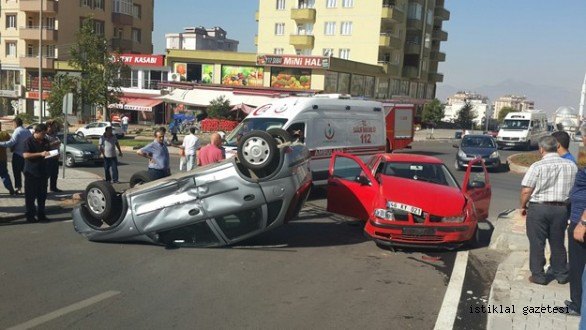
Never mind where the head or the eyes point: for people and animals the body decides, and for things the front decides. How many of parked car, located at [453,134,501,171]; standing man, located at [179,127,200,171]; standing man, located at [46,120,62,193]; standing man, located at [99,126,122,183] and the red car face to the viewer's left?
0

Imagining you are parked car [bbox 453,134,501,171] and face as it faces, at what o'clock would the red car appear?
The red car is roughly at 12 o'clock from the parked car.

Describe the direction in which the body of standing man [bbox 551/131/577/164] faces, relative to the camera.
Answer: to the viewer's left

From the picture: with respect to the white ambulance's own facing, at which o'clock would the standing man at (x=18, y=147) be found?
The standing man is roughly at 1 o'clock from the white ambulance.

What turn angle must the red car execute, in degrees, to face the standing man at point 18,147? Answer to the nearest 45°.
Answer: approximately 90° to its right

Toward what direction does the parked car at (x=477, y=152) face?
toward the camera

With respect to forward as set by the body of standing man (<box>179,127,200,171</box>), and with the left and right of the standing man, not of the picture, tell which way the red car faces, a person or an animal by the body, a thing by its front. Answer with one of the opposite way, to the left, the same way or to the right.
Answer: the opposite way

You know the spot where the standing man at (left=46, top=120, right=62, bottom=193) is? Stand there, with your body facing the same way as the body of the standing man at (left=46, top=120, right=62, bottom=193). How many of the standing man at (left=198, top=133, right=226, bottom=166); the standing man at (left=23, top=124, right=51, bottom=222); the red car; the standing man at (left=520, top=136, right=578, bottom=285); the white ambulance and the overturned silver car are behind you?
0

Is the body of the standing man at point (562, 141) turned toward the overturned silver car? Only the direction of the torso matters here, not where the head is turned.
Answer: yes

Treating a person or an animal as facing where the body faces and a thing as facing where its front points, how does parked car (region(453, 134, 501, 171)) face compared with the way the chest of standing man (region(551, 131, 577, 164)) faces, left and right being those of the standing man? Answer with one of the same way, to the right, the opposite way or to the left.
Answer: the opposite way

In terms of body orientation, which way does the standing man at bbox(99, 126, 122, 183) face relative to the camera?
toward the camera

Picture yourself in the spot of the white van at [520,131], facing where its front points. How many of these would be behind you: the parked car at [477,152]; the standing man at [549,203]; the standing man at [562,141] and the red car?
0

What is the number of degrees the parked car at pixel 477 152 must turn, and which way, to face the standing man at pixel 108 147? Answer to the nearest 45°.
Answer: approximately 45° to its right

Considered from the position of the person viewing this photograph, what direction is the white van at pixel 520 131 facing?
facing the viewer and to the left of the viewer

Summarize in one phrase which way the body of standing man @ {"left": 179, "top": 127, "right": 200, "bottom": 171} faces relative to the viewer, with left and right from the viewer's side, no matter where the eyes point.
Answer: facing away from the viewer
